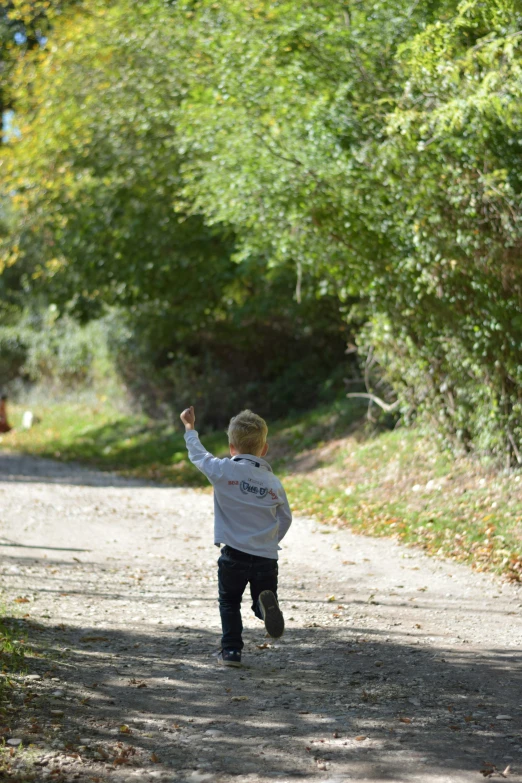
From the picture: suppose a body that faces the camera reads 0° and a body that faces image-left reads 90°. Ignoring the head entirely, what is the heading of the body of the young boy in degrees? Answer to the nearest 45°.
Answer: approximately 180°

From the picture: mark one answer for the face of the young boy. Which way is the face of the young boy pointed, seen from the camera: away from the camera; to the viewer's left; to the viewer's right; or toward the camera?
away from the camera
